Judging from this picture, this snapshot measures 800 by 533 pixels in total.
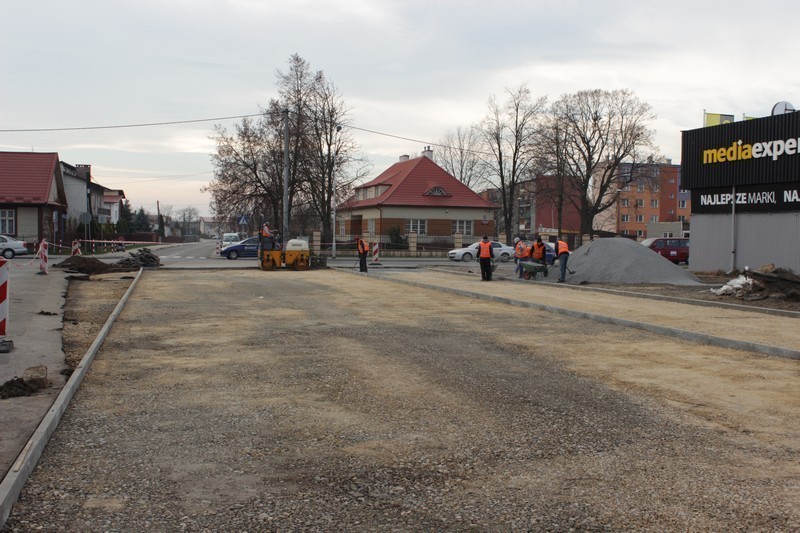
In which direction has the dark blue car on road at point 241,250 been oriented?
to the viewer's left

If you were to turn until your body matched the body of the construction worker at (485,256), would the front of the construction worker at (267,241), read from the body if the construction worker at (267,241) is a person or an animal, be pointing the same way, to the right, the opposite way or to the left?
to the right
